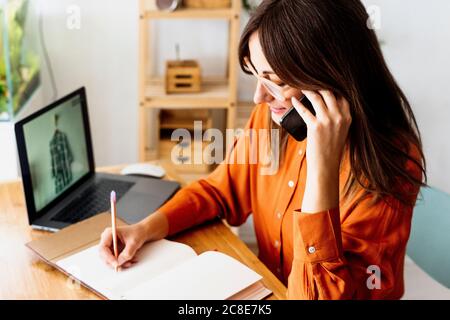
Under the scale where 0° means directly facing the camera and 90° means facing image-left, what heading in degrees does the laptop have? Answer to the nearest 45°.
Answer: approximately 315°

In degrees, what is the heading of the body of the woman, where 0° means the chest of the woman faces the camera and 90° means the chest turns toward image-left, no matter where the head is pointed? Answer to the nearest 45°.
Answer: approximately 45°

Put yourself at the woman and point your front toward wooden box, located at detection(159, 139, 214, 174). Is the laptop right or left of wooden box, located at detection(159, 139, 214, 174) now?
left

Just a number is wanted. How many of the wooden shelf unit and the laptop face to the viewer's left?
0

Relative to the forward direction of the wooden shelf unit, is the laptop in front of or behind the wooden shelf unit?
in front

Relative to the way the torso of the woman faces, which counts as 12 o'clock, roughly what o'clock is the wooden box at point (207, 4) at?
The wooden box is roughly at 4 o'clock from the woman.

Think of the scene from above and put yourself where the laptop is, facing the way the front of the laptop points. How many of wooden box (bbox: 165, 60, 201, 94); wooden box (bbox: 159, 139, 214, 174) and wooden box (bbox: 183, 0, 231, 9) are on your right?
0

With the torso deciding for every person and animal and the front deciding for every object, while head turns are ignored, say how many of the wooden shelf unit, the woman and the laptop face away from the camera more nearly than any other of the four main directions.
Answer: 0

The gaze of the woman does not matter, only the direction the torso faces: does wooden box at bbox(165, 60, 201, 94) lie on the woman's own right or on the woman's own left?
on the woman's own right

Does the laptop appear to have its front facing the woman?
yes

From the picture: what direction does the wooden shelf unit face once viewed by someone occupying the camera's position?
facing the viewer

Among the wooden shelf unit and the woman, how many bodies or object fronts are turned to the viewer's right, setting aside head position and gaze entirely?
0

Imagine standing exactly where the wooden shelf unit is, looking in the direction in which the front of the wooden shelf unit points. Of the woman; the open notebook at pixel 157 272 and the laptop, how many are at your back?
0

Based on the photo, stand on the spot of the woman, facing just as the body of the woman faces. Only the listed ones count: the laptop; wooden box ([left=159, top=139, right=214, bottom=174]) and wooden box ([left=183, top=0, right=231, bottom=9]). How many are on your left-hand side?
0

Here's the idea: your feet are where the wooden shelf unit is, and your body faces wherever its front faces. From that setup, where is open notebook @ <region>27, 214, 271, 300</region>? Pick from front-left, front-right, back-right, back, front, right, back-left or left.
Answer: front

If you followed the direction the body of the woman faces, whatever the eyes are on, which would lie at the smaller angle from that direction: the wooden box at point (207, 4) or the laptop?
the laptop

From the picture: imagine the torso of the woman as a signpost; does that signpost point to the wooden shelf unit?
no
